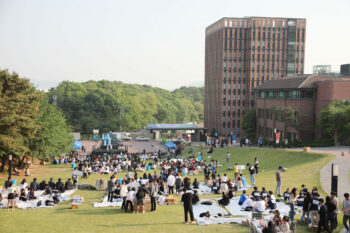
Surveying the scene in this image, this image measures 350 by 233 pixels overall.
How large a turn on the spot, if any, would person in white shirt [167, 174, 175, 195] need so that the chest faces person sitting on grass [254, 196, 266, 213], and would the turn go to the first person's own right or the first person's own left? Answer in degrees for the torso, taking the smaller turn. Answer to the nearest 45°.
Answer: approximately 135° to the first person's own right

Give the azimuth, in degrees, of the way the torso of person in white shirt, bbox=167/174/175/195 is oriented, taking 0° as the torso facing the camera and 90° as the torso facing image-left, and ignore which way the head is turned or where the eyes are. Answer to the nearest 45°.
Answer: approximately 180°

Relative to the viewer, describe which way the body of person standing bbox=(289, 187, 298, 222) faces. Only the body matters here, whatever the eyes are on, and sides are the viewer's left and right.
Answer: facing to the left of the viewer

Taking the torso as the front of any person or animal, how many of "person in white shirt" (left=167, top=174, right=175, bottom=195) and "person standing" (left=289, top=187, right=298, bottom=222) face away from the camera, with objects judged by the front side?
1
